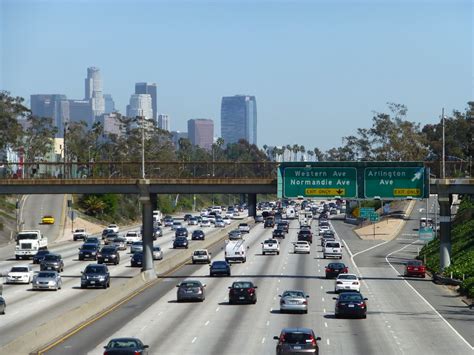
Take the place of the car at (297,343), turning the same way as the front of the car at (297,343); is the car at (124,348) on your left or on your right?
on your left

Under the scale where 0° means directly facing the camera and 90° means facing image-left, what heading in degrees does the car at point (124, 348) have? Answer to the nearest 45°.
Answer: approximately 180°

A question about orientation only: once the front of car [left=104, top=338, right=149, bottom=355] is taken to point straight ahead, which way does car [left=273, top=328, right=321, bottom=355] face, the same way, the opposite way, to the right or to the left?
the same way

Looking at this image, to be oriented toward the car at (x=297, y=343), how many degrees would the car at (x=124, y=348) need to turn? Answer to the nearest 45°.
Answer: approximately 90° to its right

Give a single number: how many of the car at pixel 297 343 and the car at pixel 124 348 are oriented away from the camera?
2

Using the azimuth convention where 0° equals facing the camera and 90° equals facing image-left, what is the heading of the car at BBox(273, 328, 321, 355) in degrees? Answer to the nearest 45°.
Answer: approximately 180°
